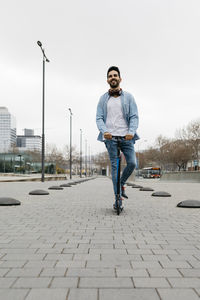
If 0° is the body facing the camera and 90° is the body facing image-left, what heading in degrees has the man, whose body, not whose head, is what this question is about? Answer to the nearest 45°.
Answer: approximately 0°
